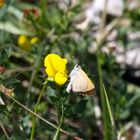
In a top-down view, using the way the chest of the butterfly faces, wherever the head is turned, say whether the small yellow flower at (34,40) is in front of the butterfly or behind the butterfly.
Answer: in front

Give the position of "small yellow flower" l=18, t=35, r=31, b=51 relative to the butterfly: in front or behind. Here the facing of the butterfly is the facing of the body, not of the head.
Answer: in front
